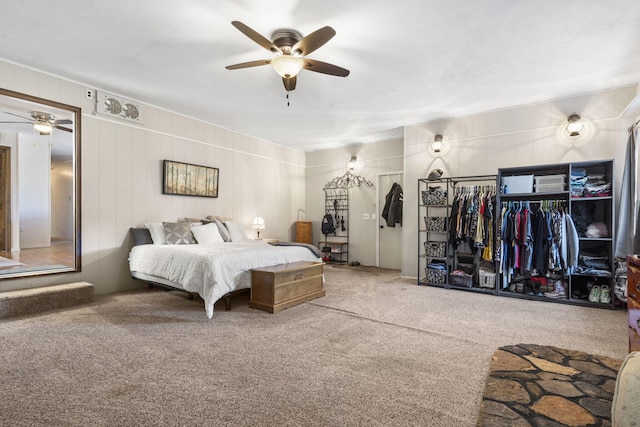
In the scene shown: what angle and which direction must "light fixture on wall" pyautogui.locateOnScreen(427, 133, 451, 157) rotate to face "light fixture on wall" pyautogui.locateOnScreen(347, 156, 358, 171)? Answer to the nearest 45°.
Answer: approximately 135° to its right

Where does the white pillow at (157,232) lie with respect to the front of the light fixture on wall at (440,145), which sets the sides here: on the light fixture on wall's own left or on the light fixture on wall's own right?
on the light fixture on wall's own right

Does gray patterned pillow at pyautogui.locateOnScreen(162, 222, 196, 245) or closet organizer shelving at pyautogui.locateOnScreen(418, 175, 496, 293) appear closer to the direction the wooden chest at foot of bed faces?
the closet organizer shelving

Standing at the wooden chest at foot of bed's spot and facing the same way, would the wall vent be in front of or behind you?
behind

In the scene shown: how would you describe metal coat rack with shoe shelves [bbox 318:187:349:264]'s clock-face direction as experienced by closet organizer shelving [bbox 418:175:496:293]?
metal coat rack with shoe shelves [bbox 318:187:349:264] is roughly at 4 o'clock from closet organizer shelving [bbox 418:175:496:293].

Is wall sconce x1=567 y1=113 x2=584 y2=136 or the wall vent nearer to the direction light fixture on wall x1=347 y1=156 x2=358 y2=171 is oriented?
the wall vent

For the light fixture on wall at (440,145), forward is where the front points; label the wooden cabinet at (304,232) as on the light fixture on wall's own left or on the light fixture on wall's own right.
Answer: on the light fixture on wall's own right

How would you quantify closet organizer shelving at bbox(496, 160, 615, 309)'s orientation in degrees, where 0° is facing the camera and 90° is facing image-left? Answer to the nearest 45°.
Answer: approximately 0°

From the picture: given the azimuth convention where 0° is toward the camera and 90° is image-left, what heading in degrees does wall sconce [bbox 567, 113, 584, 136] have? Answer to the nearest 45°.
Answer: approximately 0°
